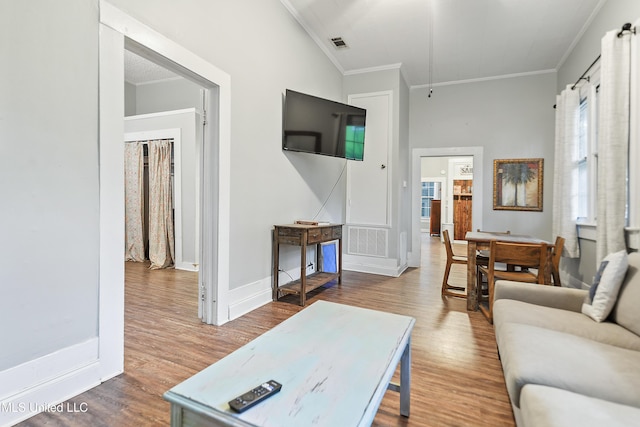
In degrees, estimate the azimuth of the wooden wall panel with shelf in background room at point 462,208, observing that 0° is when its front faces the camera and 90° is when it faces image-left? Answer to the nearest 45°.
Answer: approximately 0°

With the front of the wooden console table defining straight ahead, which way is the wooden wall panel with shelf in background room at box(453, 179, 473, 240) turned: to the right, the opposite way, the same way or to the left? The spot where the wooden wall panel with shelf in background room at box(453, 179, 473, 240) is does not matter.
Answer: to the right

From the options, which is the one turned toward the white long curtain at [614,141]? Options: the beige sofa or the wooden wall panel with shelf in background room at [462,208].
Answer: the wooden wall panel with shelf in background room

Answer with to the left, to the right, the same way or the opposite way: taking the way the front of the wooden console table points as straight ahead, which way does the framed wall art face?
to the right

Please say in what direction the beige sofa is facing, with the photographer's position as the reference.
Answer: facing to the left of the viewer

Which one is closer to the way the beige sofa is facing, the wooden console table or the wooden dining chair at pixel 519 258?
the wooden console table

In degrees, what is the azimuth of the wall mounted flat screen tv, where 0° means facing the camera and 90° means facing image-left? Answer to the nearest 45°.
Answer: approximately 315°

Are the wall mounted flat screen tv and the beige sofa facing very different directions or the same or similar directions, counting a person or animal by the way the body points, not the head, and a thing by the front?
very different directions
